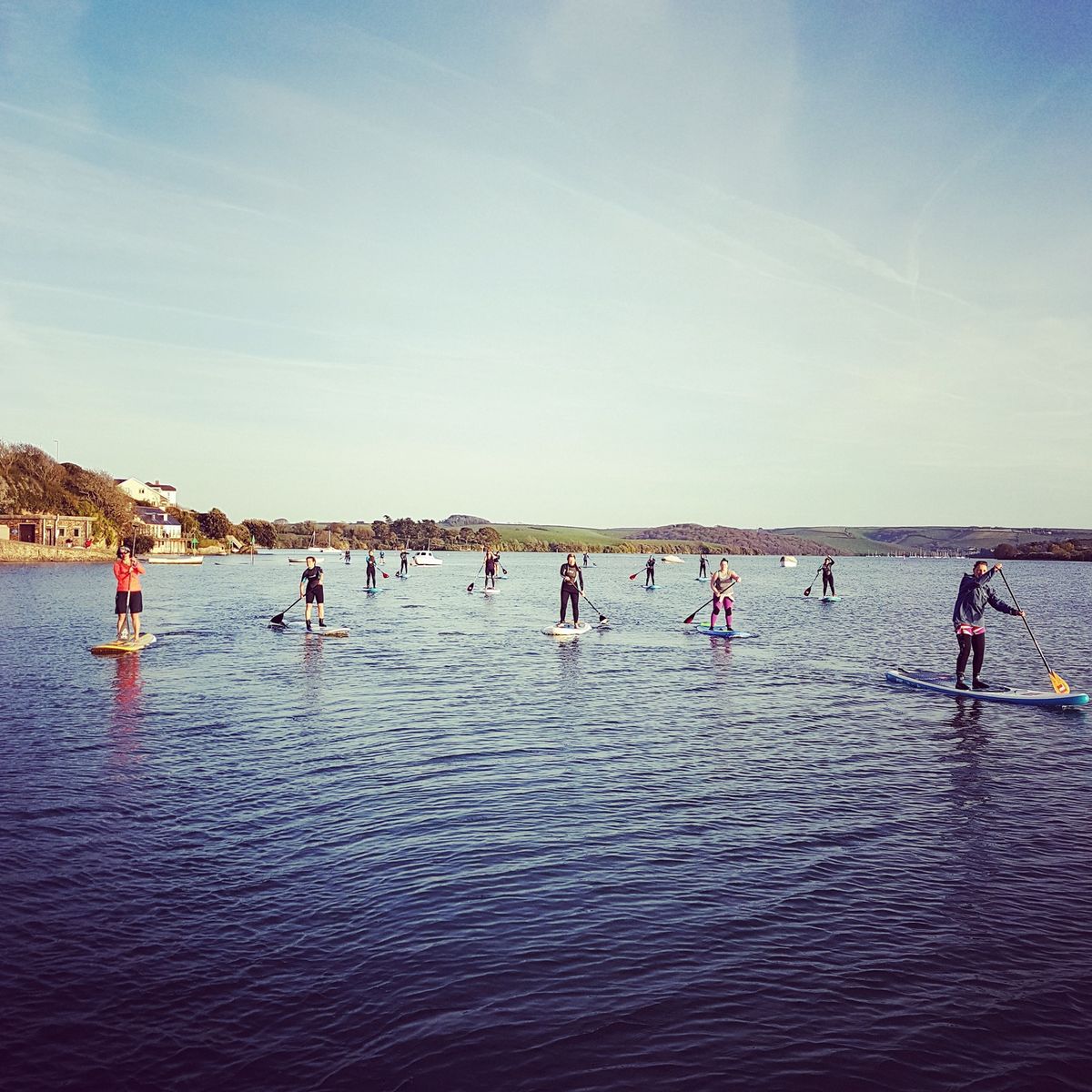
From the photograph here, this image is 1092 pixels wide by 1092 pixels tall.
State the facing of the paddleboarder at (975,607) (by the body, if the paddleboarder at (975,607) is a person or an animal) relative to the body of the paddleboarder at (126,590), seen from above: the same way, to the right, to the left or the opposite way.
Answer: the same way

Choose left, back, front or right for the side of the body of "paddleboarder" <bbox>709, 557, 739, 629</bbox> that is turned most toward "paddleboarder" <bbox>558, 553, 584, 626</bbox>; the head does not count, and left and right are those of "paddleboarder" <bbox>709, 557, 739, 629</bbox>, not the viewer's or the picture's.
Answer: right

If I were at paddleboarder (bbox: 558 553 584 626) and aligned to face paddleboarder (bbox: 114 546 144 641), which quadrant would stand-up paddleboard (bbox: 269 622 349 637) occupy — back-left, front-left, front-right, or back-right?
front-right

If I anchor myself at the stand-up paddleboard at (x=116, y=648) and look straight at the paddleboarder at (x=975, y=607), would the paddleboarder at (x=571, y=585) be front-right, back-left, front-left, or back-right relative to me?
front-left

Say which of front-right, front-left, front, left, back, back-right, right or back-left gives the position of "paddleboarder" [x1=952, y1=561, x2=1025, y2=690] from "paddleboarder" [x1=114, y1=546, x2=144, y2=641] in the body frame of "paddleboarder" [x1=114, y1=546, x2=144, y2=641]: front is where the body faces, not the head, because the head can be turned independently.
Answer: front-left

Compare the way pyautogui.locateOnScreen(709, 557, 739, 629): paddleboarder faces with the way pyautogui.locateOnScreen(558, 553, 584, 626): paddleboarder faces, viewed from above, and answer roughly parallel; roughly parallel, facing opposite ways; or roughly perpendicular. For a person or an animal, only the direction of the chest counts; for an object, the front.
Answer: roughly parallel

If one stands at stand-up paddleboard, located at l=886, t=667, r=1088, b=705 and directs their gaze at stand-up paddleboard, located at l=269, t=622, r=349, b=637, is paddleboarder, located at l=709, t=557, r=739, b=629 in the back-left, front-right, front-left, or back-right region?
front-right

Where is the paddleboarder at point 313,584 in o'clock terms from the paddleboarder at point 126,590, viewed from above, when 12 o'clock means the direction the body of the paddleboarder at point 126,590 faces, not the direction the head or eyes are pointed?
the paddleboarder at point 313,584 is roughly at 8 o'clock from the paddleboarder at point 126,590.

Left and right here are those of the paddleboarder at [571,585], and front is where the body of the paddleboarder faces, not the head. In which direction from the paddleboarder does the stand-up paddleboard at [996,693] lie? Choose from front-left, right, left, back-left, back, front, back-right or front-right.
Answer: front-left

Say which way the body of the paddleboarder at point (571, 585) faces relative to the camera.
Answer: toward the camera

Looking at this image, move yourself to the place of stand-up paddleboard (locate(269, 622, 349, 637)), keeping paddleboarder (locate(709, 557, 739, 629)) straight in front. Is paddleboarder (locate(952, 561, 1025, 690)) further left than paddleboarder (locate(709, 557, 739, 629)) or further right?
right

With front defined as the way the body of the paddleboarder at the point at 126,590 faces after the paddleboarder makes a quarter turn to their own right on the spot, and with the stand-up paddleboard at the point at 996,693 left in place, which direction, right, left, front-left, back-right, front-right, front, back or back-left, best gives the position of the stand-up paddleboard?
back-left

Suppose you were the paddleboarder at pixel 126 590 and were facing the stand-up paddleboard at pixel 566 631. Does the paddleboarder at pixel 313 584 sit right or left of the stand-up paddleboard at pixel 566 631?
left

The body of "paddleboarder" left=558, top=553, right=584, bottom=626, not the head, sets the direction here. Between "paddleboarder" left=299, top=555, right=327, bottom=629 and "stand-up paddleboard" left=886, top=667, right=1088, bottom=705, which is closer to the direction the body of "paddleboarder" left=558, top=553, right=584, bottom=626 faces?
the stand-up paddleboard

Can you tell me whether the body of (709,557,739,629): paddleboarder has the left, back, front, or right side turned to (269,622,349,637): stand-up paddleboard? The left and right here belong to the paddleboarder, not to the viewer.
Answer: right

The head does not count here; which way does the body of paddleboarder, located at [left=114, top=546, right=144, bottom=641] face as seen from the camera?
toward the camera

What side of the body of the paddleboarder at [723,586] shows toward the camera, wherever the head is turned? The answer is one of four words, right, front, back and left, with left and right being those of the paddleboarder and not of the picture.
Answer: front
